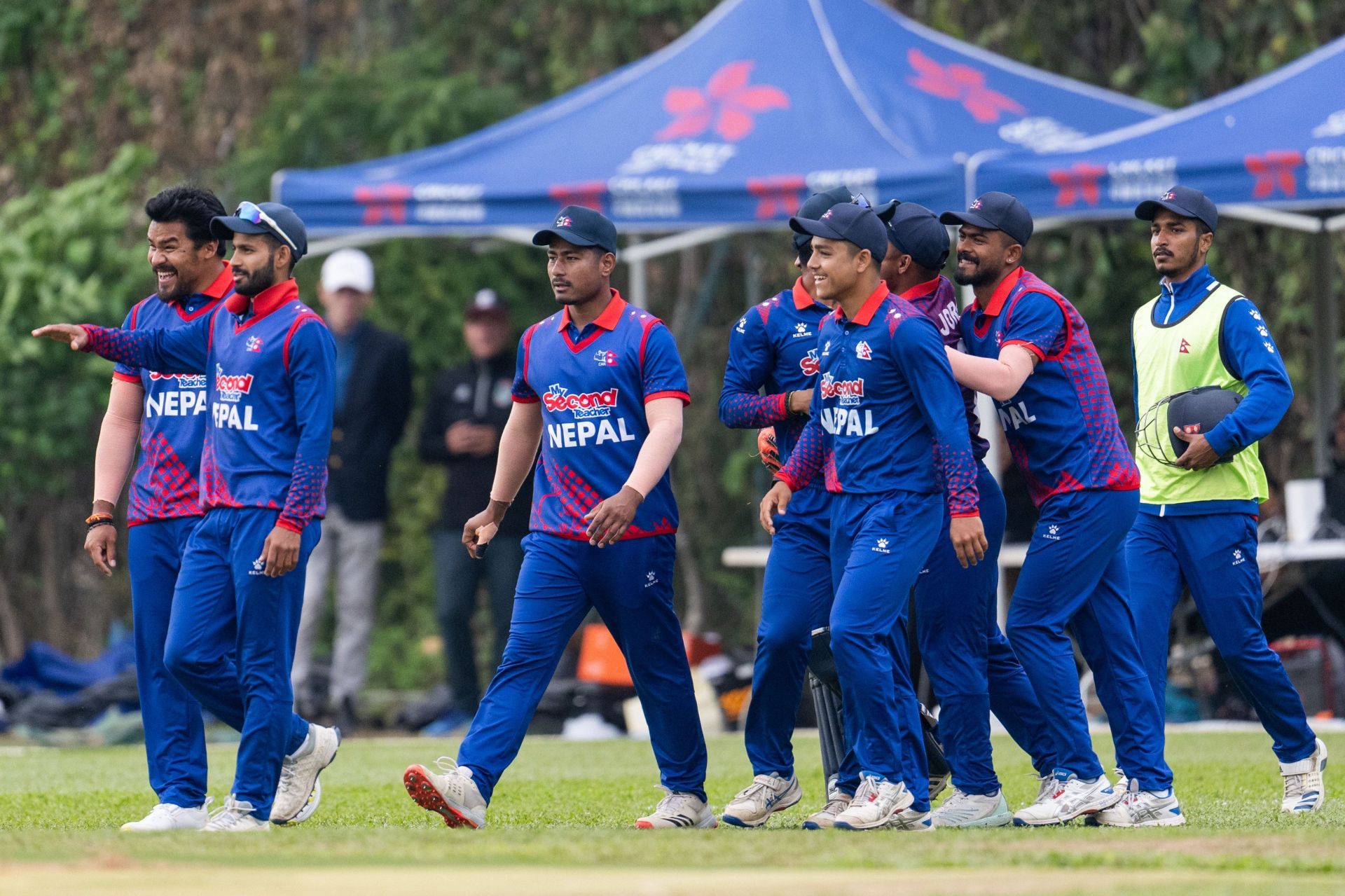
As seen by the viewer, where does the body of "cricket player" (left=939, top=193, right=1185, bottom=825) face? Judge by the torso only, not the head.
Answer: to the viewer's left

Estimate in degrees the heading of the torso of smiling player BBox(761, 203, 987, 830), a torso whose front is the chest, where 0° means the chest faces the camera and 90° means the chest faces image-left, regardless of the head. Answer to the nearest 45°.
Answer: approximately 45°

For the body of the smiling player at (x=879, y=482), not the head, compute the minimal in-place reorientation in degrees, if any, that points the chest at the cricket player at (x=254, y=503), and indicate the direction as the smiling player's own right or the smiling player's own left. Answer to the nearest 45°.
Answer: approximately 45° to the smiling player's own right

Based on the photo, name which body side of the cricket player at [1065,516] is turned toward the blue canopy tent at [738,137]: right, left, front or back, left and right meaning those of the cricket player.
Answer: right
